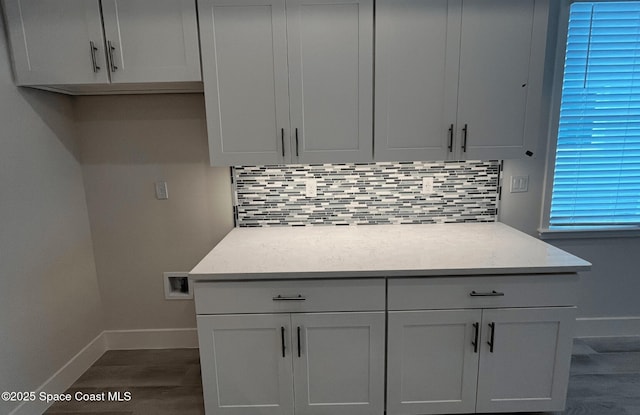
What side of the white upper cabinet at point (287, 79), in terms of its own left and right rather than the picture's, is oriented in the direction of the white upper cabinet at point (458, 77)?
left

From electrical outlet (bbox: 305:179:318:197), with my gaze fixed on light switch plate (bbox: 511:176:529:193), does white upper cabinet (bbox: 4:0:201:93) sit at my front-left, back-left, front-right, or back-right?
back-right

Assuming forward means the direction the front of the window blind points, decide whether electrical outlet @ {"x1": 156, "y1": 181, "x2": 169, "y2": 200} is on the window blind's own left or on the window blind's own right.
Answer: on the window blind's own right

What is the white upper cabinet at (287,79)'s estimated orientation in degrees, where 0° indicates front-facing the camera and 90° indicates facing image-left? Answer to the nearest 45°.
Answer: approximately 0°

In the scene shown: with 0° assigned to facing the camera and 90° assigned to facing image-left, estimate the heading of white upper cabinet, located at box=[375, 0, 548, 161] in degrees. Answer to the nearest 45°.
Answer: approximately 0°

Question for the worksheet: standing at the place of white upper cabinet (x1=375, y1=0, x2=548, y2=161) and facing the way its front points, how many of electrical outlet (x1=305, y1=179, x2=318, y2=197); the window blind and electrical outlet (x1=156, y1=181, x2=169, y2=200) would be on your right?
2

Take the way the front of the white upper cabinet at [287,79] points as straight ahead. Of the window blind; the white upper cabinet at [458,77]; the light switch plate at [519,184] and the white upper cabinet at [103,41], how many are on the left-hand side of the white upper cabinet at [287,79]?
3

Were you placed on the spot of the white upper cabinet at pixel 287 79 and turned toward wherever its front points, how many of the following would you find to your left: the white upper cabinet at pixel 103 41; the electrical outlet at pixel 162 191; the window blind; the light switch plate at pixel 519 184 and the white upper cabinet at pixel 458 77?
3
